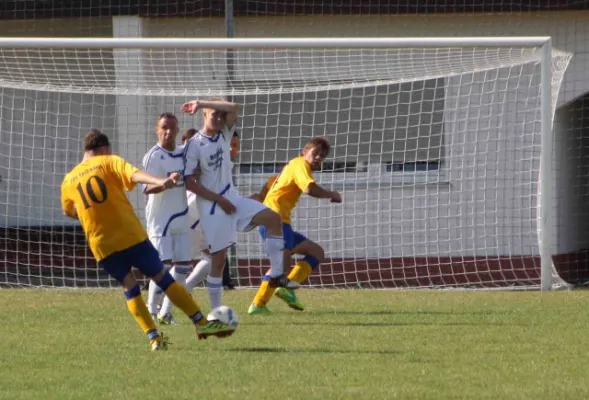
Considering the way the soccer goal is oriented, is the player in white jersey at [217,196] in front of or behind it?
in front

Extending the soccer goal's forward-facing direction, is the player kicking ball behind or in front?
in front

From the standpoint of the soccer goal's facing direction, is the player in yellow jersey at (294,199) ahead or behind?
ahead

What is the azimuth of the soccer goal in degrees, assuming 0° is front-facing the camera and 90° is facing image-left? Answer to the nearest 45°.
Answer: approximately 0°
